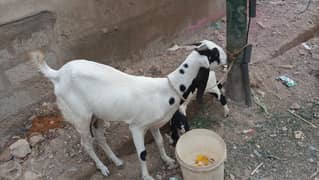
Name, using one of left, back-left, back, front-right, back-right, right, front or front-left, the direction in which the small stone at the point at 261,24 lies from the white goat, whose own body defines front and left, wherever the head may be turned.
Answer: front-left

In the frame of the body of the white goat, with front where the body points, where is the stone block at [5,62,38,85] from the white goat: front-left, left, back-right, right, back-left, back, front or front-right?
back-left

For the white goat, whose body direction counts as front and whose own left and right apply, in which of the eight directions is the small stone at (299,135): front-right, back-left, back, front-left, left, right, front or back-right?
front

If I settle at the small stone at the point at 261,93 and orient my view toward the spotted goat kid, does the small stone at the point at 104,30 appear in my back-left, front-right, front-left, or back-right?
front-right

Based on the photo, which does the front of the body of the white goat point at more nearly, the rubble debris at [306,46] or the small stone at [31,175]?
the rubble debris

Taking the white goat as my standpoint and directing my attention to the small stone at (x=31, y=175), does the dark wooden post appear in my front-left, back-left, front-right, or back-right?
back-right

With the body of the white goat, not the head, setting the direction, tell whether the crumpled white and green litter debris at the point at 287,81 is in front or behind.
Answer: in front

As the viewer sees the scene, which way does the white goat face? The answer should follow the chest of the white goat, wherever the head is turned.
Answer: to the viewer's right

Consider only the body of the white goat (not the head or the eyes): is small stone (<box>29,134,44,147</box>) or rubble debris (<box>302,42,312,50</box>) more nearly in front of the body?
the rubble debris

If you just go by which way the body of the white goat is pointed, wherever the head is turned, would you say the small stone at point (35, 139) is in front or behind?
behind

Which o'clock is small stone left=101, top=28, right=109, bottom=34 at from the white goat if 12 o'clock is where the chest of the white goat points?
The small stone is roughly at 9 o'clock from the white goat.

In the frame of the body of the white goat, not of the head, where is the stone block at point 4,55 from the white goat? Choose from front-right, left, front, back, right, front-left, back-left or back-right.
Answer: back-left

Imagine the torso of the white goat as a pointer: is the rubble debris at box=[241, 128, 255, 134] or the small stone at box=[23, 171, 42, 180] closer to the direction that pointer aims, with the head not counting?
the rubble debris
